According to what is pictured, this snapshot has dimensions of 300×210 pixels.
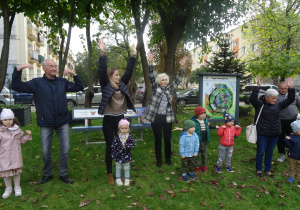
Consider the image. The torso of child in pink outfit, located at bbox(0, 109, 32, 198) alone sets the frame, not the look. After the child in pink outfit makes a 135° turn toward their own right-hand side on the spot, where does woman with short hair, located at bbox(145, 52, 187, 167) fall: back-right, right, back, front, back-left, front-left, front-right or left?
back-right

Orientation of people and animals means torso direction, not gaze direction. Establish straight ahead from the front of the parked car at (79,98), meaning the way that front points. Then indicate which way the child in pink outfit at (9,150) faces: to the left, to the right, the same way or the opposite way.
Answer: to the left

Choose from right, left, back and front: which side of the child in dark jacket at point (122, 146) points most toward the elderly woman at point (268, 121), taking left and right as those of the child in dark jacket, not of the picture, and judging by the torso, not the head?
left

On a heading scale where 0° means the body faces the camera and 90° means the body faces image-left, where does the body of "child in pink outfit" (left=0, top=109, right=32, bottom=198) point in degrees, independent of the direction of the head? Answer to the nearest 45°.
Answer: approximately 0°

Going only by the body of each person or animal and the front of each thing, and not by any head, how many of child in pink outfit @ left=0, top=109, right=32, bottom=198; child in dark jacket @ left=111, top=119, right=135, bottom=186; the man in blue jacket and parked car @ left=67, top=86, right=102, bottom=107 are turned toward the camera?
3

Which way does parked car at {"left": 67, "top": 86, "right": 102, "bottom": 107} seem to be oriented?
to the viewer's left

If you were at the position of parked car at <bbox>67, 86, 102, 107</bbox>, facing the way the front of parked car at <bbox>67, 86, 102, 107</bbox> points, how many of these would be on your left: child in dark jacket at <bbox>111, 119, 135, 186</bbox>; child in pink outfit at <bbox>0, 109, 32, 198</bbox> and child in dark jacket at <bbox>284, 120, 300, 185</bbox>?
3

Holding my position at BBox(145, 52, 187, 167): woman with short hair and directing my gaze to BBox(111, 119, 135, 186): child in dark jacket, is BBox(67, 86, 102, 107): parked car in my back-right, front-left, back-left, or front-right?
back-right

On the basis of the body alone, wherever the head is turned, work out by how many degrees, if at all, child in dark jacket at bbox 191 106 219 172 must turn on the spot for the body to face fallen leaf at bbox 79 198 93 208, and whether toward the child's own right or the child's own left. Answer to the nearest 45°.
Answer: approximately 90° to the child's own right

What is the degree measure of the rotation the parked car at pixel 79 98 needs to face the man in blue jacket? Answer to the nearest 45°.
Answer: approximately 90° to its left
